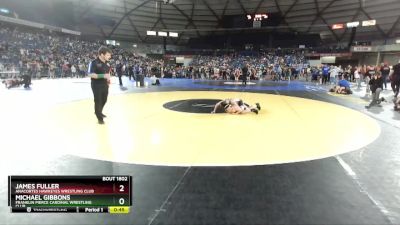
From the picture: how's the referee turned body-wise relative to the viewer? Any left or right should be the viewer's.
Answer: facing the viewer and to the right of the viewer

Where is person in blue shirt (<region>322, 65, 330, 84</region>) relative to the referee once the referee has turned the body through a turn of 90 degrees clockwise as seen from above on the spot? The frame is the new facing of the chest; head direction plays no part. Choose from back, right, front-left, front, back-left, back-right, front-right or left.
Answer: back
